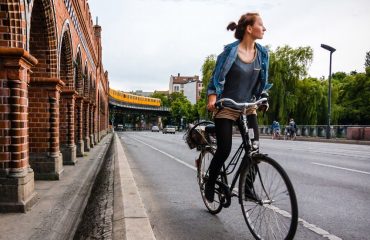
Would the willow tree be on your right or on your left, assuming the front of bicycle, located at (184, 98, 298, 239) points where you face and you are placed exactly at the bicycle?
on your left

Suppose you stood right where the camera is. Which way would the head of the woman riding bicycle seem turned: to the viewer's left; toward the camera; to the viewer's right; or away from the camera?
to the viewer's right

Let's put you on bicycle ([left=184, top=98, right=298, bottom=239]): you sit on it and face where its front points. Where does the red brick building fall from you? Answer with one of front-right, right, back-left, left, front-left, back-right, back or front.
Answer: back

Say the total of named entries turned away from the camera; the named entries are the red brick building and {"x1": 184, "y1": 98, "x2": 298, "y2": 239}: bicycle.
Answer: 0

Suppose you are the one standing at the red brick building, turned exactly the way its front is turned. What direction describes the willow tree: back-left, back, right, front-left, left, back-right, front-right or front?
front-left

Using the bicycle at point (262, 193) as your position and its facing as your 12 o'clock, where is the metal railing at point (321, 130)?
The metal railing is roughly at 8 o'clock from the bicycle.

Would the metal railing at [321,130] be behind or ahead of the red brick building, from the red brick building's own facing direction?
ahead

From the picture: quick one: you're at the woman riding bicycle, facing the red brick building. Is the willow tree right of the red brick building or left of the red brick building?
right

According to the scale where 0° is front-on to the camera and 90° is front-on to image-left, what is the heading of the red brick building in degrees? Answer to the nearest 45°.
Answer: approximately 270°

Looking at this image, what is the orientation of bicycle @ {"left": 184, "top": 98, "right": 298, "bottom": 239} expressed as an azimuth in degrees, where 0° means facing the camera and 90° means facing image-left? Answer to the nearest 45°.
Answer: approximately 315°
